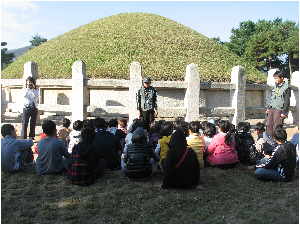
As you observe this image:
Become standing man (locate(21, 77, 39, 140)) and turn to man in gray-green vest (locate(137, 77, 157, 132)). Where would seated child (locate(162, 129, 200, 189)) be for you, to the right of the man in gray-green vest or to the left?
right

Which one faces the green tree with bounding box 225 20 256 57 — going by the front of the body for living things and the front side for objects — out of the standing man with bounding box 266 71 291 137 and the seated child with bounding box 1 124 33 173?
the seated child

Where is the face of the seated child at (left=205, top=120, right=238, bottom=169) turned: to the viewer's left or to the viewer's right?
to the viewer's left

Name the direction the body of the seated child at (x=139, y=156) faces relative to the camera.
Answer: away from the camera

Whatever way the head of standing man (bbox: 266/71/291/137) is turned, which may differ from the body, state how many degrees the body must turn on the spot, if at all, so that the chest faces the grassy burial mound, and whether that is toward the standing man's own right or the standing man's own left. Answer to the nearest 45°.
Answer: approximately 90° to the standing man's own right

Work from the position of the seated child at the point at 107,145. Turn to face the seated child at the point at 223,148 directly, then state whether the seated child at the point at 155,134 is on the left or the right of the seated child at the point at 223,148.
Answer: left

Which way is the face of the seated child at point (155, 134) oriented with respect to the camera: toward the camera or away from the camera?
away from the camera

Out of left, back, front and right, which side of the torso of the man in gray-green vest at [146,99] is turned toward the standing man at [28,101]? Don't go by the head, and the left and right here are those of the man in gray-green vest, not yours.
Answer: right

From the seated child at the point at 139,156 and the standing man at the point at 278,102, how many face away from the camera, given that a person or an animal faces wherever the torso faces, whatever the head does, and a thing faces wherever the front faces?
1

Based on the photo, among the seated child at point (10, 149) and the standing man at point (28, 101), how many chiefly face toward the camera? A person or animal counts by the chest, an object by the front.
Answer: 1
